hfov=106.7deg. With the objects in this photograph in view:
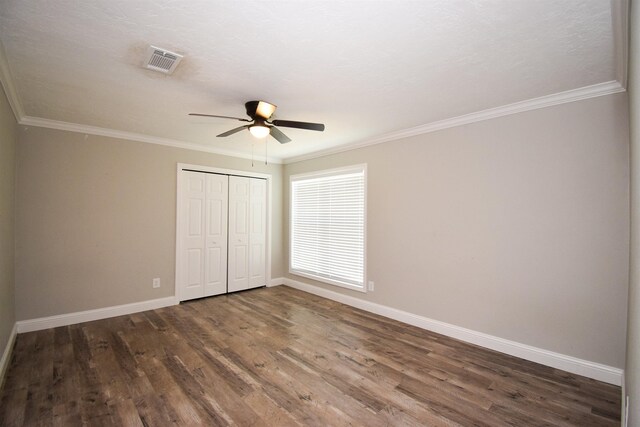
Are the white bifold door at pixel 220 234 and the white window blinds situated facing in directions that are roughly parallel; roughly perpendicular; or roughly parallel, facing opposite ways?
roughly perpendicular

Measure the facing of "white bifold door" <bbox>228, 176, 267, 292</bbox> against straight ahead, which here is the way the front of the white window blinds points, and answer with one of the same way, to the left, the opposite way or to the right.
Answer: to the left

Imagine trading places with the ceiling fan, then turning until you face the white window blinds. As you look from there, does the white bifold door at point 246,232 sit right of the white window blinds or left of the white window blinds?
left

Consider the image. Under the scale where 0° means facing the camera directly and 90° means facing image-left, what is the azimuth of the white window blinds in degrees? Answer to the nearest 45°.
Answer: approximately 45°

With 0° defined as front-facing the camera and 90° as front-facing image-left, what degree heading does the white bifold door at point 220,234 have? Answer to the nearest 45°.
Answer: approximately 315°

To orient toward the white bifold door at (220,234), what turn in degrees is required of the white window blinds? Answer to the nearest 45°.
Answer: approximately 45° to its right

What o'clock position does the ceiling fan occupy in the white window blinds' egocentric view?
The ceiling fan is roughly at 11 o'clock from the white window blinds.
